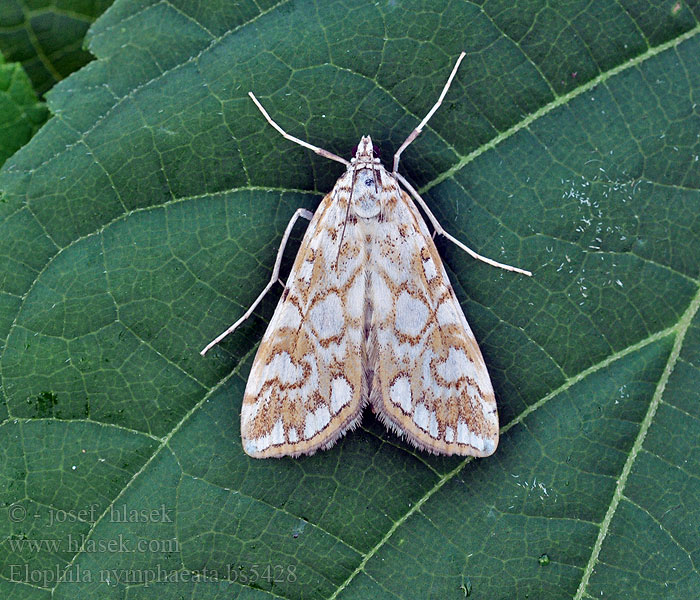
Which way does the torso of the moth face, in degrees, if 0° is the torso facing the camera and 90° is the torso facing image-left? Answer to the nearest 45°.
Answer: approximately 180°

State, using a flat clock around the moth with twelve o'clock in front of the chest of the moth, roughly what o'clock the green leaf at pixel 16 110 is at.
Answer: The green leaf is roughly at 10 o'clock from the moth.

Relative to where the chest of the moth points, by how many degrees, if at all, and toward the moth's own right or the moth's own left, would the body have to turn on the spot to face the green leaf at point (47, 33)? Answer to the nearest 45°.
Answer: approximately 45° to the moth's own left
